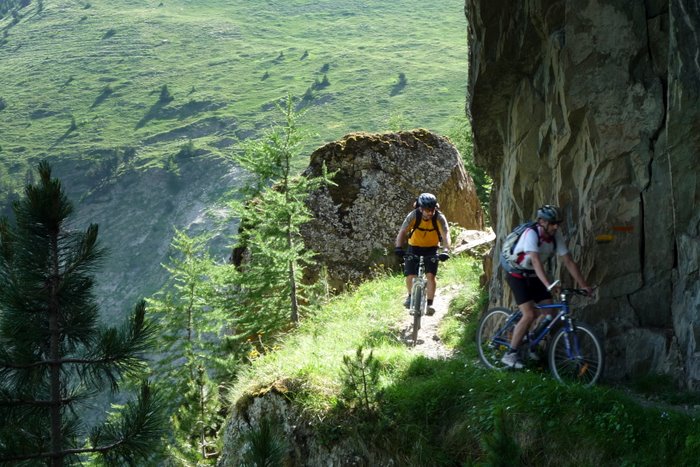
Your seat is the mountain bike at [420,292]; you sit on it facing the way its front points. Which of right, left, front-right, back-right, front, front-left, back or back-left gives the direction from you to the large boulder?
back

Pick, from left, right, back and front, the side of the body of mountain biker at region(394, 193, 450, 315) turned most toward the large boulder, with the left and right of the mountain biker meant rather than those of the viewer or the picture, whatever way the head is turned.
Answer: back

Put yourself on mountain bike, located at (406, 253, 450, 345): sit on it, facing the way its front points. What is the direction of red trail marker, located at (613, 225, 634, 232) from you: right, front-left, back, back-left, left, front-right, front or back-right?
front-left

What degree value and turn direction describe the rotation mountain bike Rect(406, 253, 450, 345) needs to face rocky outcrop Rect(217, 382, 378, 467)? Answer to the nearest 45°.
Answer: approximately 45° to its right

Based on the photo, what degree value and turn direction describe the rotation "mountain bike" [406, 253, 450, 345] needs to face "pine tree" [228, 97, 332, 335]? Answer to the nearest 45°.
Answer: approximately 135° to its right

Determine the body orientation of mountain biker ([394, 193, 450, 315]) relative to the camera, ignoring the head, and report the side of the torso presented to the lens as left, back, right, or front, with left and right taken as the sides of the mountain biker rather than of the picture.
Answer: front

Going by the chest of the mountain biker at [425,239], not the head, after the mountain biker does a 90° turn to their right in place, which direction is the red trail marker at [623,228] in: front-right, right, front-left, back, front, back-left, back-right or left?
back-left

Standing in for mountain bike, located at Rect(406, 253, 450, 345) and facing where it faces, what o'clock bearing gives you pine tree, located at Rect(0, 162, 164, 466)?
The pine tree is roughly at 1 o'clock from the mountain bike.

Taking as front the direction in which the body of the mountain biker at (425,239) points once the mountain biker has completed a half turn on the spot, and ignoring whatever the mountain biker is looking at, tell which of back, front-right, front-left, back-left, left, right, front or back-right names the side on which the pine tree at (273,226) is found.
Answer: front-left

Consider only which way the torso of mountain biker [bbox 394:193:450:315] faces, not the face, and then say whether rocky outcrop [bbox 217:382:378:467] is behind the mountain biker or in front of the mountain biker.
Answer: in front

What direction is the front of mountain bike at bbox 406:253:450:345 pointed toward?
toward the camera
